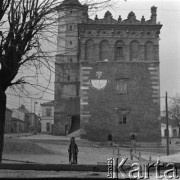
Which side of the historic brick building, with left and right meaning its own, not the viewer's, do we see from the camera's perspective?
front
